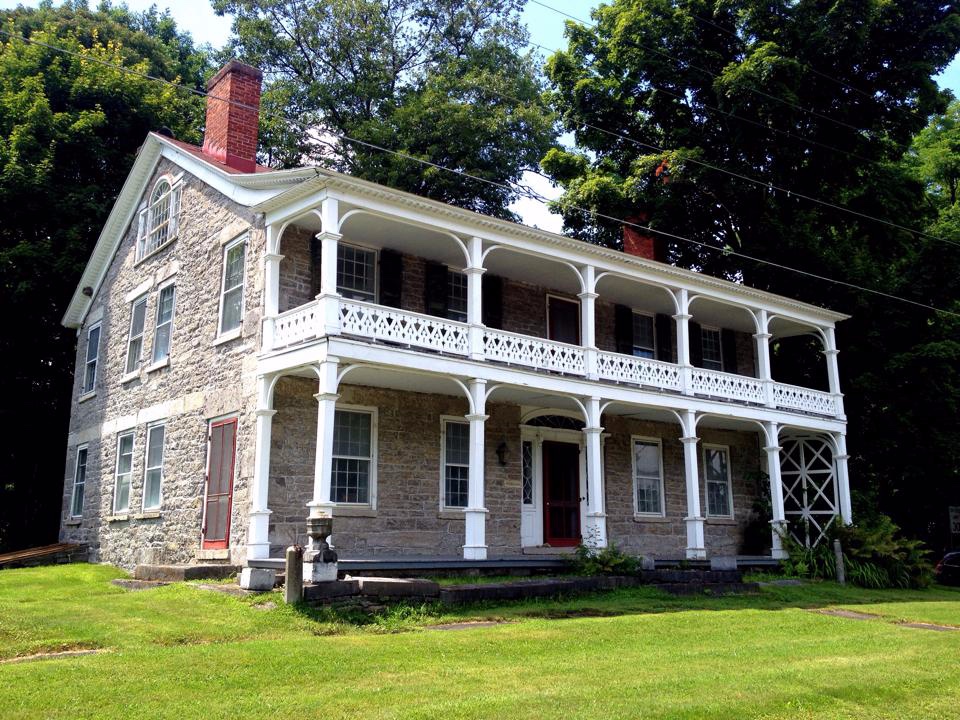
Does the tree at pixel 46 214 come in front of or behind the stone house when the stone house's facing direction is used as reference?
behind

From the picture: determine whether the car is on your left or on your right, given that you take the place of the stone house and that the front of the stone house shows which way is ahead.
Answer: on your left

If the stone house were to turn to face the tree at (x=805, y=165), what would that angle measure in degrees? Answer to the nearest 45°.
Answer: approximately 90° to its left

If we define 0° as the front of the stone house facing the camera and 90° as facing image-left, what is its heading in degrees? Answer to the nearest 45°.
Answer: approximately 315°
